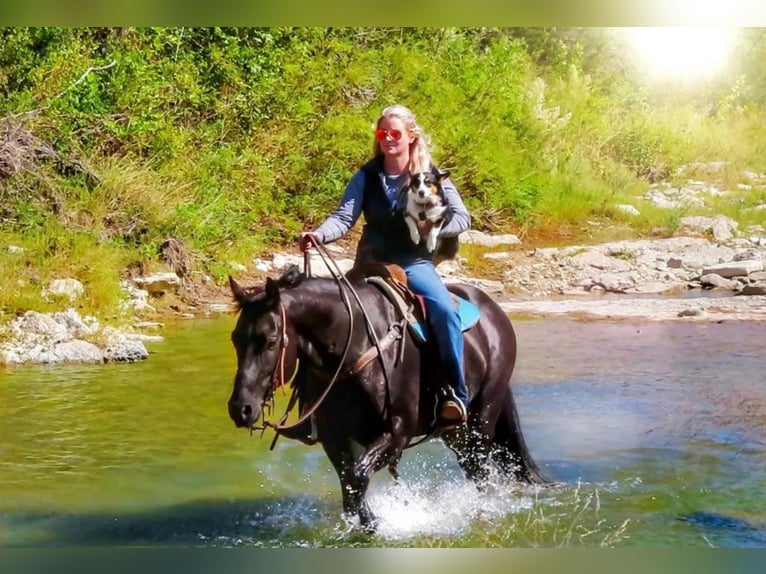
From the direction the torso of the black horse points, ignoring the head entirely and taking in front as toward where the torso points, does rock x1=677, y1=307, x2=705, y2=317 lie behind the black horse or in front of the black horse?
behind

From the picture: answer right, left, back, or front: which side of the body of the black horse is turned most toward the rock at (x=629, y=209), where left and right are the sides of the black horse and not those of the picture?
back

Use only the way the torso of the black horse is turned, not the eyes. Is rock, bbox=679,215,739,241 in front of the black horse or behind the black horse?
behind

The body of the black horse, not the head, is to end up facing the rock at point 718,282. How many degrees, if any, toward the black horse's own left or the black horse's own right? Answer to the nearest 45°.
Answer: approximately 180°

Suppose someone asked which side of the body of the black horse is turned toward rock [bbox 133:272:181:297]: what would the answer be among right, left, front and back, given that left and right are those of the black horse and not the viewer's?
right

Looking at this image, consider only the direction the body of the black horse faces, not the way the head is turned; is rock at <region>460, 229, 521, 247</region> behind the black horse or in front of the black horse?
behind

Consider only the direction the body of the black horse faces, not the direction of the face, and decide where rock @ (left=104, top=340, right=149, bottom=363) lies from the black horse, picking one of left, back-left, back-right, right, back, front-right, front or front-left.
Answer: right

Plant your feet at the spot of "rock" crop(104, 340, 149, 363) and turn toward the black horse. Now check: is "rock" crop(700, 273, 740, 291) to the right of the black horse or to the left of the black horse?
left

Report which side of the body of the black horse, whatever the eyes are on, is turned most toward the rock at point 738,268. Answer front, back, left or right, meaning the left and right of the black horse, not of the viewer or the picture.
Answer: back
